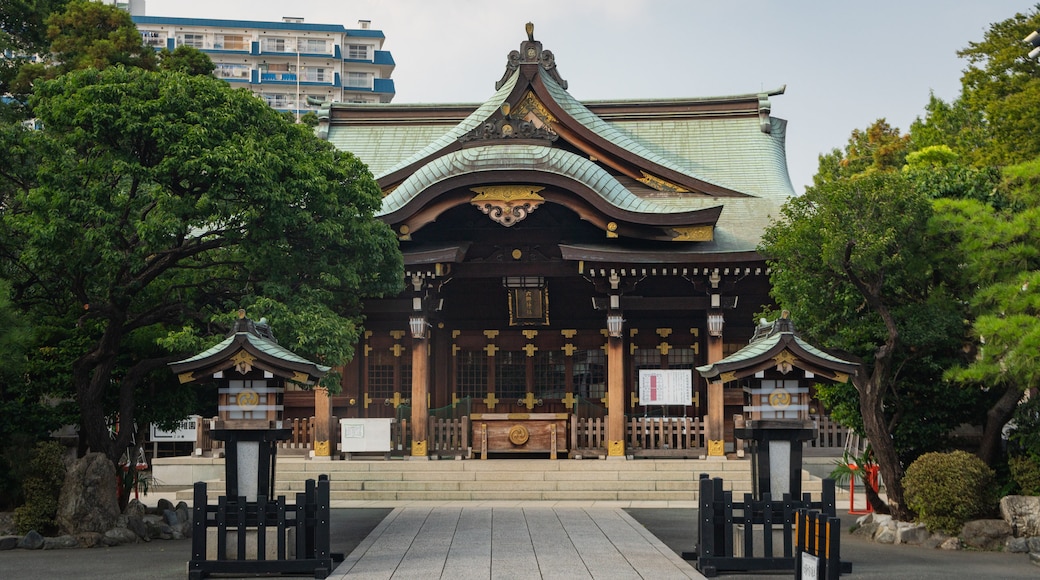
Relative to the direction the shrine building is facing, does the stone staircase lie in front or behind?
in front

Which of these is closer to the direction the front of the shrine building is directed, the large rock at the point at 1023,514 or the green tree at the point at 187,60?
the large rock

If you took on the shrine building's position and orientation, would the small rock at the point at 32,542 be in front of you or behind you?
in front

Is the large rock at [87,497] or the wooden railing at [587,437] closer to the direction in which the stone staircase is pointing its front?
the large rock

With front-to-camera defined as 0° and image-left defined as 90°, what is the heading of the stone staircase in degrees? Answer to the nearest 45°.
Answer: approximately 0°

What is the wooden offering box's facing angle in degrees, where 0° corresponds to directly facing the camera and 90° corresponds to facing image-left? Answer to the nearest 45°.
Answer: approximately 0°

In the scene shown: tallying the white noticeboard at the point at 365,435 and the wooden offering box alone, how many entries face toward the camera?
2

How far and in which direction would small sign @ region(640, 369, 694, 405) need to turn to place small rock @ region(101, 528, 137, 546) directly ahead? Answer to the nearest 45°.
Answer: approximately 45° to its right

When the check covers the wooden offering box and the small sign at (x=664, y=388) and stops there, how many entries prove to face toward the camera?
2

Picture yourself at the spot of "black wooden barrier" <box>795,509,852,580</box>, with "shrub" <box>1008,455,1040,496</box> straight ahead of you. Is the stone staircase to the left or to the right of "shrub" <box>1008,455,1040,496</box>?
left
